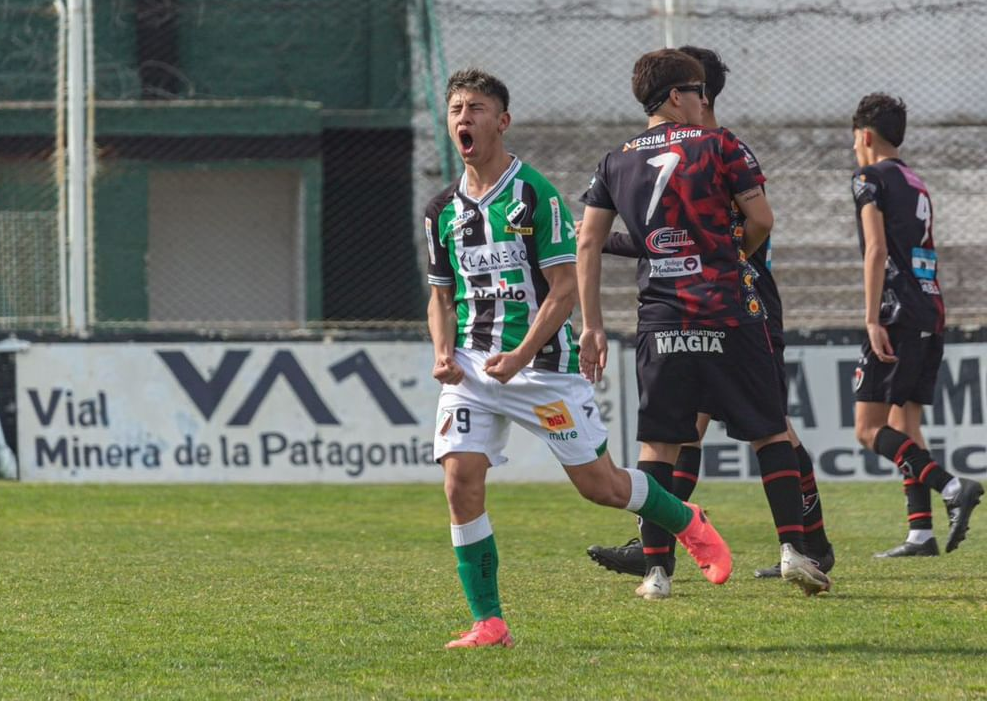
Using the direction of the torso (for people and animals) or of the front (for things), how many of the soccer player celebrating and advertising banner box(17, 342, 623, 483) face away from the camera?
0

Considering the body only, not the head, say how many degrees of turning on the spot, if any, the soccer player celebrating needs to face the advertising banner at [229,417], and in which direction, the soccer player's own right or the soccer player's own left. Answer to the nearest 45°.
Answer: approximately 135° to the soccer player's own right

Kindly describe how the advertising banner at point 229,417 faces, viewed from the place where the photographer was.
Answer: facing the viewer

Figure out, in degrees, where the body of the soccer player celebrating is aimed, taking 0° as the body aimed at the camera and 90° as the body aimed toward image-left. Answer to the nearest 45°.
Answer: approximately 45°

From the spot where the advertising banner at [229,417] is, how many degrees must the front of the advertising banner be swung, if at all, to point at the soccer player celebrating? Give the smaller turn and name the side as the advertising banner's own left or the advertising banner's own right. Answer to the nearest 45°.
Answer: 0° — it already faces them
